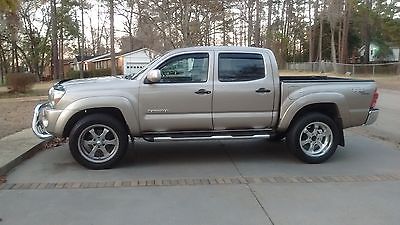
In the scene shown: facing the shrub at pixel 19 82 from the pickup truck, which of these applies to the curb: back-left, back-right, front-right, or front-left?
front-left

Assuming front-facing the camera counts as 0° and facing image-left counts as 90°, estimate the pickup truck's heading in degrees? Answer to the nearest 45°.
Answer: approximately 90°

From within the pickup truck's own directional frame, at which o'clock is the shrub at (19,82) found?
The shrub is roughly at 2 o'clock from the pickup truck.

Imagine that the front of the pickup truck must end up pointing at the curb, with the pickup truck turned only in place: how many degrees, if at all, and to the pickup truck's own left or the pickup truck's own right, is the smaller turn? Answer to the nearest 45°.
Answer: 0° — it already faces it

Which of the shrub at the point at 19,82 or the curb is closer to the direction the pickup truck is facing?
the curb
